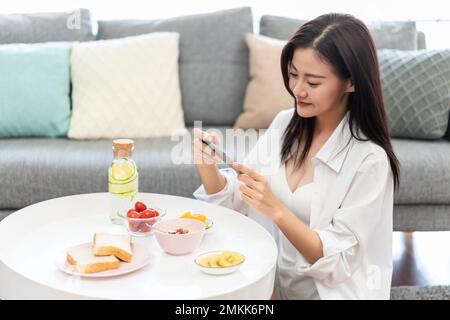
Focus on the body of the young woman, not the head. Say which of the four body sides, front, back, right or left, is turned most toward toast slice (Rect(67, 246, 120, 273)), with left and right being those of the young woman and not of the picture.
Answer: front

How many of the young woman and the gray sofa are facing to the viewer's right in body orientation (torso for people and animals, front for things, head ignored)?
0

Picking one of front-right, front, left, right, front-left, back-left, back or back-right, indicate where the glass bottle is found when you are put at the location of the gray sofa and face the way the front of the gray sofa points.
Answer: front

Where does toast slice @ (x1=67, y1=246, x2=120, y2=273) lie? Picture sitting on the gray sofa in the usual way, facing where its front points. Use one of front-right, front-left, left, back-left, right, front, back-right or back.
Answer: front

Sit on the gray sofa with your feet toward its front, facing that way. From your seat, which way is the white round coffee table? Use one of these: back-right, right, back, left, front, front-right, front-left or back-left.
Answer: front

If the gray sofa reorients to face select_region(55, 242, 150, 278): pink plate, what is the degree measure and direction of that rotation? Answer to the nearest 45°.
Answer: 0° — it already faces it

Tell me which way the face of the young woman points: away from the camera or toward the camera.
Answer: toward the camera

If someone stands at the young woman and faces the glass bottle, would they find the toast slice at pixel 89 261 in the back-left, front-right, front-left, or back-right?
front-left

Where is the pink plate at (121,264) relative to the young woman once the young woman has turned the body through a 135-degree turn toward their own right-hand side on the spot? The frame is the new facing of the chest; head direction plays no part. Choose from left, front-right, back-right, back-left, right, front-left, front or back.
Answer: back-left

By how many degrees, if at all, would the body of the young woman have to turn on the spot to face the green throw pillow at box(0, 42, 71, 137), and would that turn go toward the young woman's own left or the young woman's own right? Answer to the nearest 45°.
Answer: approximately 90° to the young woman's own right

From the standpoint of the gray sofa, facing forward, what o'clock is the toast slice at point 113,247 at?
The toast slice is roughly at 12 o'clock from the gray sofa.

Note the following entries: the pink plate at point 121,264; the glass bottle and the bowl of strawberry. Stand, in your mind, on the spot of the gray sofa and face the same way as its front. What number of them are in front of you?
3

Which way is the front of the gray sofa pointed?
toward the camera
